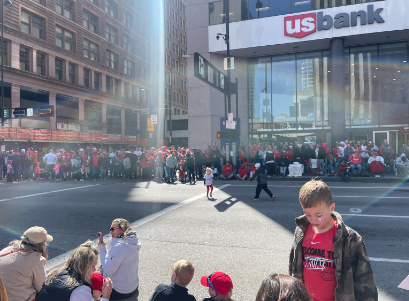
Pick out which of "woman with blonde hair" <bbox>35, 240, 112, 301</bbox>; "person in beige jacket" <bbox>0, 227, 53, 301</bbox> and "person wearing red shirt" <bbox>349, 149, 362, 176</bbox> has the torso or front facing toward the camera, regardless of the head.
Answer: the person wearing red shirt

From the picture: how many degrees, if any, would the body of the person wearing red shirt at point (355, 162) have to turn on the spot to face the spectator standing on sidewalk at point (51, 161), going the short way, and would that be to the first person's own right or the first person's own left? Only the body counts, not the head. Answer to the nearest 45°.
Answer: approximately 90° to the first person's own right

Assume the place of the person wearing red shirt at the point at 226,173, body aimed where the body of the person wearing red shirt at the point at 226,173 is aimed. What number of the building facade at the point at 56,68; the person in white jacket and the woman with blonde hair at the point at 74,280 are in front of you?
2

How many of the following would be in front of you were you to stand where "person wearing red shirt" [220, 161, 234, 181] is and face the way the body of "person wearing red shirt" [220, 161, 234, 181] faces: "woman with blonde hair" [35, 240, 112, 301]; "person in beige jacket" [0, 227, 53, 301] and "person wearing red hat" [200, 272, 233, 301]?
3

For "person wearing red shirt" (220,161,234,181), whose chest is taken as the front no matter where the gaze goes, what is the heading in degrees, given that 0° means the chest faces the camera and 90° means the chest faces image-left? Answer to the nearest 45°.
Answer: approximately 0°

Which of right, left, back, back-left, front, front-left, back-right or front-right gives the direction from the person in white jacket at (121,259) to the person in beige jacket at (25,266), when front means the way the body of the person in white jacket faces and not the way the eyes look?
left

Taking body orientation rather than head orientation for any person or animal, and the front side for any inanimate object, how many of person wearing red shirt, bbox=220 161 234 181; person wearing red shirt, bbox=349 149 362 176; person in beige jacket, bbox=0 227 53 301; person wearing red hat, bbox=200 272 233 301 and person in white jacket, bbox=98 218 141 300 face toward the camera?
2

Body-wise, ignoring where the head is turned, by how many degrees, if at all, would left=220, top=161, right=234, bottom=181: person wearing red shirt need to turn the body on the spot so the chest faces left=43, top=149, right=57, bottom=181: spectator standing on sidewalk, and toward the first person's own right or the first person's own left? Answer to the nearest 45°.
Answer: approximately 90° to the first person's own right

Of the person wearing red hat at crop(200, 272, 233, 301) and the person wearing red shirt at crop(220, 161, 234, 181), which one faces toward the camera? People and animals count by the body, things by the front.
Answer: the person wearing red shirt

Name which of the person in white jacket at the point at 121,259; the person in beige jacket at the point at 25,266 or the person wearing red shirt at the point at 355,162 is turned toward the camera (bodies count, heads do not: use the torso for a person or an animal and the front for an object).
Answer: the person wearing red shirt

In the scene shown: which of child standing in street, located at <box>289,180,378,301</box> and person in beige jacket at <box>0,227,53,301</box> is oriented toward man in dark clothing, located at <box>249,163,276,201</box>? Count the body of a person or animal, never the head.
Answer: the person in beige jacket

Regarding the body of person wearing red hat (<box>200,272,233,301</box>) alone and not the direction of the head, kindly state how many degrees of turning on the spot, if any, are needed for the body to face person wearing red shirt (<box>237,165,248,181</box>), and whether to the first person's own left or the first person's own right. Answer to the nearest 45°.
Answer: approximately 45° to the first person's own right

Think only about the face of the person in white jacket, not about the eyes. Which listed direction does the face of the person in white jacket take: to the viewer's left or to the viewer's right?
to the viewer's left

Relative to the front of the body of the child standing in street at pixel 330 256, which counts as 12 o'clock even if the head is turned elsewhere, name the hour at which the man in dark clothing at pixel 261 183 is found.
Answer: The man in dark clothing is roughly at 4 o'clock from the child standing in street.

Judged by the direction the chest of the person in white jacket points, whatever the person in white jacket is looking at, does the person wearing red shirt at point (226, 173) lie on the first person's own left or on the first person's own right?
on the first person's own right

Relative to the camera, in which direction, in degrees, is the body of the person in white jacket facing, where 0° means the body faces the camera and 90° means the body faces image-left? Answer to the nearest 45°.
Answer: approximately 135°

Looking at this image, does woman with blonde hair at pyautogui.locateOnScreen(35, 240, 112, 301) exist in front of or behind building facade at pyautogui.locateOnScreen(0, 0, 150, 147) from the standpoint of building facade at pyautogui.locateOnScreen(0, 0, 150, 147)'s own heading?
in front

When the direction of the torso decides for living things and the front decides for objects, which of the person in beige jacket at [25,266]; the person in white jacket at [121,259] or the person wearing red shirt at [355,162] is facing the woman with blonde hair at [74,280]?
the person wearing red shirt
